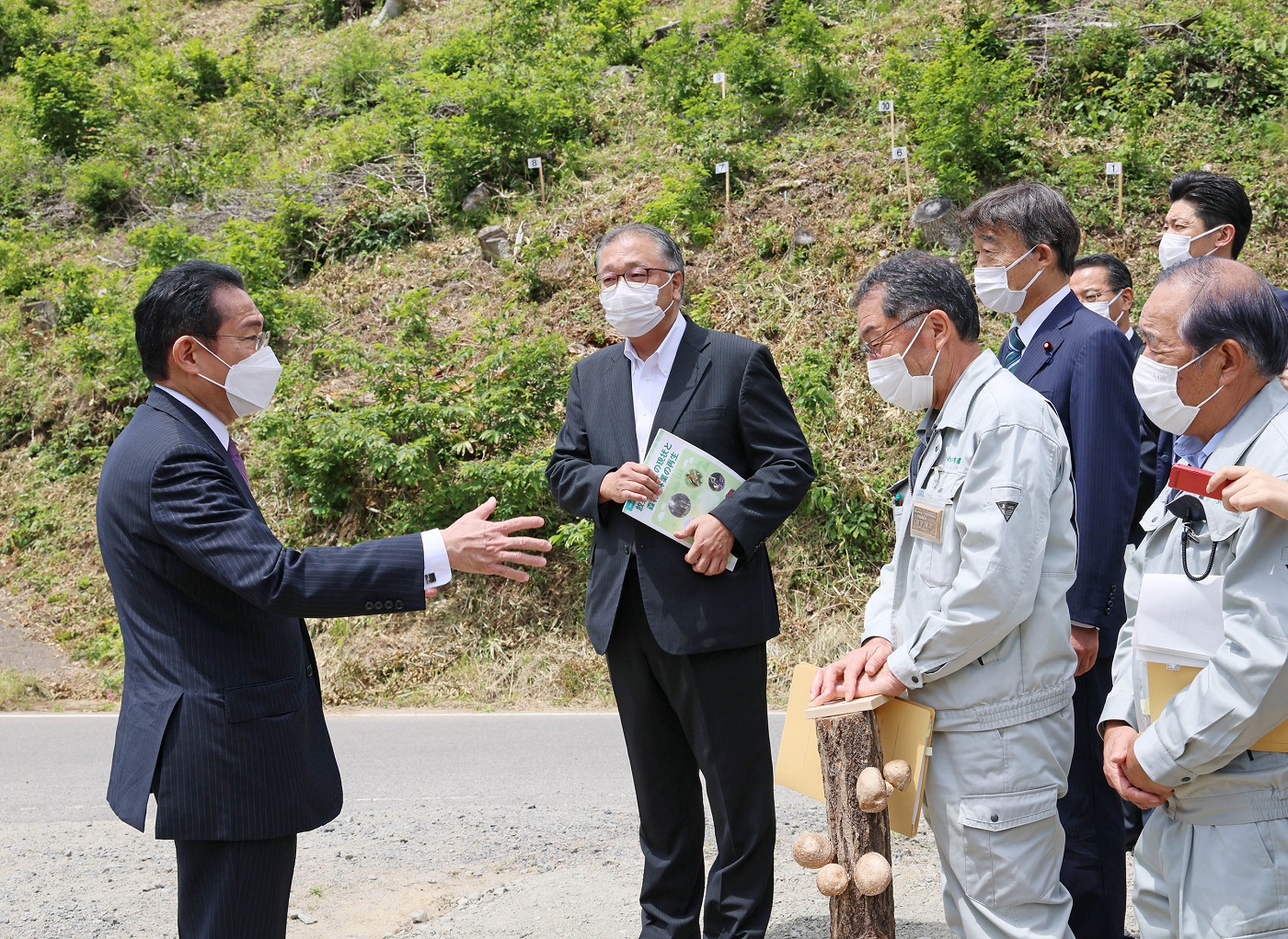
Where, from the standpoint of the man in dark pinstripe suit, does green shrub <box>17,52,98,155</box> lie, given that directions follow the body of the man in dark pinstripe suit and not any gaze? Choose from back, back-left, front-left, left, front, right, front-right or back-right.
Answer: left

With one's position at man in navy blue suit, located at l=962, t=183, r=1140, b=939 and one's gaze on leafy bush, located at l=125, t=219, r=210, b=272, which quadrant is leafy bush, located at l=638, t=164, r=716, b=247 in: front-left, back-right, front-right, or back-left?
front-right

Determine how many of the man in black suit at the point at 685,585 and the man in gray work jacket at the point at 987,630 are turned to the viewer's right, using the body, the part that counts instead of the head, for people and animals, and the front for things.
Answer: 0

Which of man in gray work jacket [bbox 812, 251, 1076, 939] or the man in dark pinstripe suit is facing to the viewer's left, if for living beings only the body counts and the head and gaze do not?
the man in gray work jacket

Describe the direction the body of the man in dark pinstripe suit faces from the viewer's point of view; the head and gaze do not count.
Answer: to the viewer's right

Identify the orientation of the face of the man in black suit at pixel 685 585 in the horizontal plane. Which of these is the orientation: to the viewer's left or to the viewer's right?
to the viewer's left

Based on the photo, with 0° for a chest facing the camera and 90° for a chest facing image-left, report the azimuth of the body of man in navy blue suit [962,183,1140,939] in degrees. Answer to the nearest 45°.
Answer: approximately 45°

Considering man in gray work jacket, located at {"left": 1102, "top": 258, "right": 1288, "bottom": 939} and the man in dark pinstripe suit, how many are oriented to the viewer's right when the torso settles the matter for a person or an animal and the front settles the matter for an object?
1

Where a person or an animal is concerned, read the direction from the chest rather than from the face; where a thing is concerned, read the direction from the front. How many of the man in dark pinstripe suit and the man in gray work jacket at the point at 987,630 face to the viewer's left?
1

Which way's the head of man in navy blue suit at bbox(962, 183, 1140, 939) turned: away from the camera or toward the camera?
toward the camera

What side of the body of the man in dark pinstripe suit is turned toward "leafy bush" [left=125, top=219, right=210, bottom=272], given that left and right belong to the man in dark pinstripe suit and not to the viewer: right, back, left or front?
left

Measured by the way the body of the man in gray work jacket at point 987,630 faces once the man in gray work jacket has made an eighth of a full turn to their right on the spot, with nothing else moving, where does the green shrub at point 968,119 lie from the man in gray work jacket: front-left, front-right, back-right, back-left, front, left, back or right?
front-right

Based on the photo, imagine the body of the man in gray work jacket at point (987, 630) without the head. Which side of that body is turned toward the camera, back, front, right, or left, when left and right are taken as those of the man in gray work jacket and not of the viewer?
left

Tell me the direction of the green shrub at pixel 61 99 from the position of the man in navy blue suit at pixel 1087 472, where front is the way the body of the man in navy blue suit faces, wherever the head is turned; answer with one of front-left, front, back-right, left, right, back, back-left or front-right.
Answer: right

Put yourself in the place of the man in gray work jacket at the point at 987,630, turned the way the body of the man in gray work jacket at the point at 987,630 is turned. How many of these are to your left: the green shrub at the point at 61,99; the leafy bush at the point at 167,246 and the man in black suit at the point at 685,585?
0

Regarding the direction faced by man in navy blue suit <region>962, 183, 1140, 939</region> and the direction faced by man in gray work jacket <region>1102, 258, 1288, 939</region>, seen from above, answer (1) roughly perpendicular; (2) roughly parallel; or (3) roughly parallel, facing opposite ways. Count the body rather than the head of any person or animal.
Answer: roughly parallel

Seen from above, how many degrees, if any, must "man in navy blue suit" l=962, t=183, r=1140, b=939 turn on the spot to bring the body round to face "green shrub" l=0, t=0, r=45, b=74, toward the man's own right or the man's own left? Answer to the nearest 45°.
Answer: approximately 90° to the man's own right
